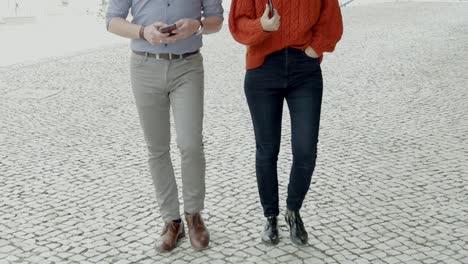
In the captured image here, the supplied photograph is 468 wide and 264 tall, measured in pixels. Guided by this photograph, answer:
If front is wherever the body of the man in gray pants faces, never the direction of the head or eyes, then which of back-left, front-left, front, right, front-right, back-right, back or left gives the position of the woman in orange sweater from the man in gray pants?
left

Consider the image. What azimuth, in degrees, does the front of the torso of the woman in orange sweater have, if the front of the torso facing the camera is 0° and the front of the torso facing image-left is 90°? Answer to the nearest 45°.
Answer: approximately 0°

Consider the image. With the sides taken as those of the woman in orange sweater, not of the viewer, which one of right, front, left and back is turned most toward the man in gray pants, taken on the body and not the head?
right

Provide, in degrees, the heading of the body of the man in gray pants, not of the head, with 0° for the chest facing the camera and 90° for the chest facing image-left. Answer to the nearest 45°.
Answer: approximately 0°

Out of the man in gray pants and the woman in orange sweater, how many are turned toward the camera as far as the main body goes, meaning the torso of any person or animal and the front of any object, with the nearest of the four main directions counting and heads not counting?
2
